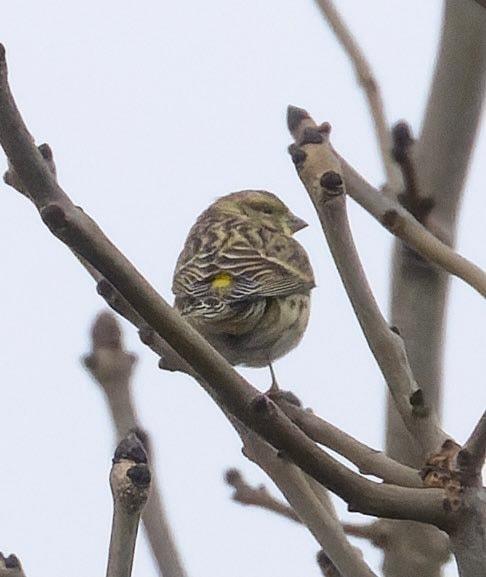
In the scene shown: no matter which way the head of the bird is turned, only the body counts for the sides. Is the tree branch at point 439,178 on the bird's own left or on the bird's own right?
on the bird's own right

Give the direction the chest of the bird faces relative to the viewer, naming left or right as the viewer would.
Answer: facing away from the viewer and to the right of the viewer

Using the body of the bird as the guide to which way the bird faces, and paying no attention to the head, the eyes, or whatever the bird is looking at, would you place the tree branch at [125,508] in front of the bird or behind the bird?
behind

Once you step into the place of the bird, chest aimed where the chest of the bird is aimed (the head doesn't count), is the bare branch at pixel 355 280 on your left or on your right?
on your right
